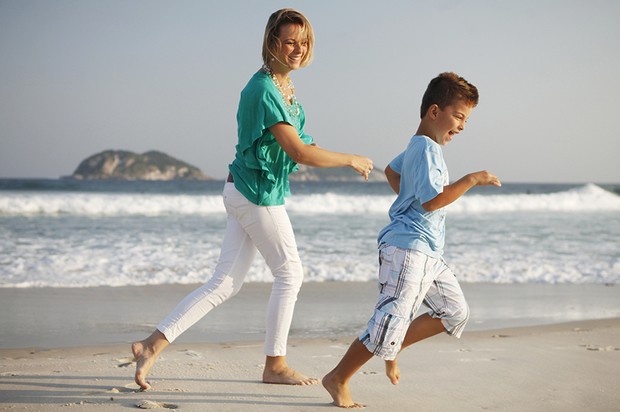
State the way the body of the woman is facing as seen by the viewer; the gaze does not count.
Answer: to the viewer's right

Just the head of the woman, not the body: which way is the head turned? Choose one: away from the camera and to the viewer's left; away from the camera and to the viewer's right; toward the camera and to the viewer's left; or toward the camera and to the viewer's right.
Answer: toward the camera and to the viewer's right

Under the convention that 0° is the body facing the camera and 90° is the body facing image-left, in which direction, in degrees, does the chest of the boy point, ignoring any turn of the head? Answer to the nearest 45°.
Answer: approximately 270°

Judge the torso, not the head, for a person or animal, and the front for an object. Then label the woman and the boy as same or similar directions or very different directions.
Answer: same or similar directions

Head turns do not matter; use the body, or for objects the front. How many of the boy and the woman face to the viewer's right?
2

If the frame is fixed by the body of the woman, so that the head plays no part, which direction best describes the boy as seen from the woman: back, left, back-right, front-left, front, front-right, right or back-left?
front-right

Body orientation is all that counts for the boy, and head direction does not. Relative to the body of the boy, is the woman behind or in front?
behind
